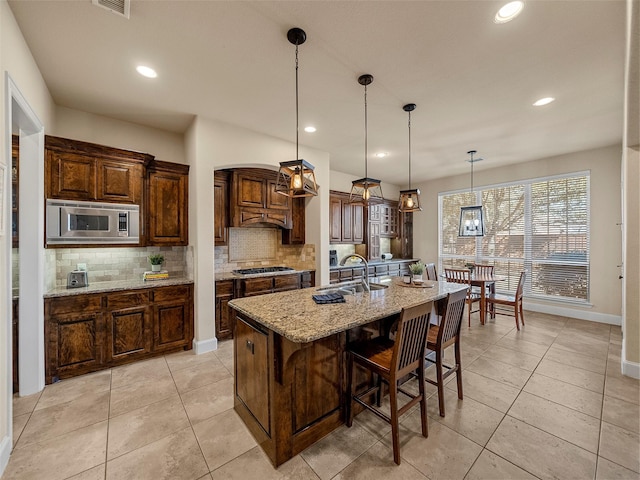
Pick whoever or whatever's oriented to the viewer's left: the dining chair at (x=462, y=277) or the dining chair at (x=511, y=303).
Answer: the dining chair at (x=511, y=303)

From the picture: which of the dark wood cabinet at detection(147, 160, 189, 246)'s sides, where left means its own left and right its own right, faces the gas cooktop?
left

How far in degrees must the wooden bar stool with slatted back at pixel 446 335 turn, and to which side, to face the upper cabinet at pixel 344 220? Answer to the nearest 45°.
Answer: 0° — it already faces it

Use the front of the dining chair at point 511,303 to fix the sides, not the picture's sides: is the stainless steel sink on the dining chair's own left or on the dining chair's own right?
on the dining chair's own left

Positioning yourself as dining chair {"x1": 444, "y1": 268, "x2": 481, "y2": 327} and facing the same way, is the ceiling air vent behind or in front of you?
behind

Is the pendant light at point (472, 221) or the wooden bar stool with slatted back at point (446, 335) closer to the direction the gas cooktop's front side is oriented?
the wooden bar stool with slatted back

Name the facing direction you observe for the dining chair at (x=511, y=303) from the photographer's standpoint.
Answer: facing to the left of the viewer

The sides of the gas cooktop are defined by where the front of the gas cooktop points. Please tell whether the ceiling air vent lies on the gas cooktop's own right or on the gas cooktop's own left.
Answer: on the gas cooktop's own right

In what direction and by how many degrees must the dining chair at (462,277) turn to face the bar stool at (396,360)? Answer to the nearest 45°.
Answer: approximately 135° to its right

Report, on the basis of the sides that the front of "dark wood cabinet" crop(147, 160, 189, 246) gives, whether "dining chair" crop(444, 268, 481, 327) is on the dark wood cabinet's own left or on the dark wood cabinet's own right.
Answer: on the dark wood cabinet's own left

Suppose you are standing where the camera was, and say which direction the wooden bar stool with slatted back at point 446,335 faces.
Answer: facing away from the viewer and to the left of the viewer

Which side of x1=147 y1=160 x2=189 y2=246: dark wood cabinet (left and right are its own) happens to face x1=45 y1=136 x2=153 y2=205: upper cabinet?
right

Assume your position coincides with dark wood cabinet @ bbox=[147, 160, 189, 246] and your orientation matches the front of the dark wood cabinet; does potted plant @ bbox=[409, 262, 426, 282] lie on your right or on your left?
on your left
